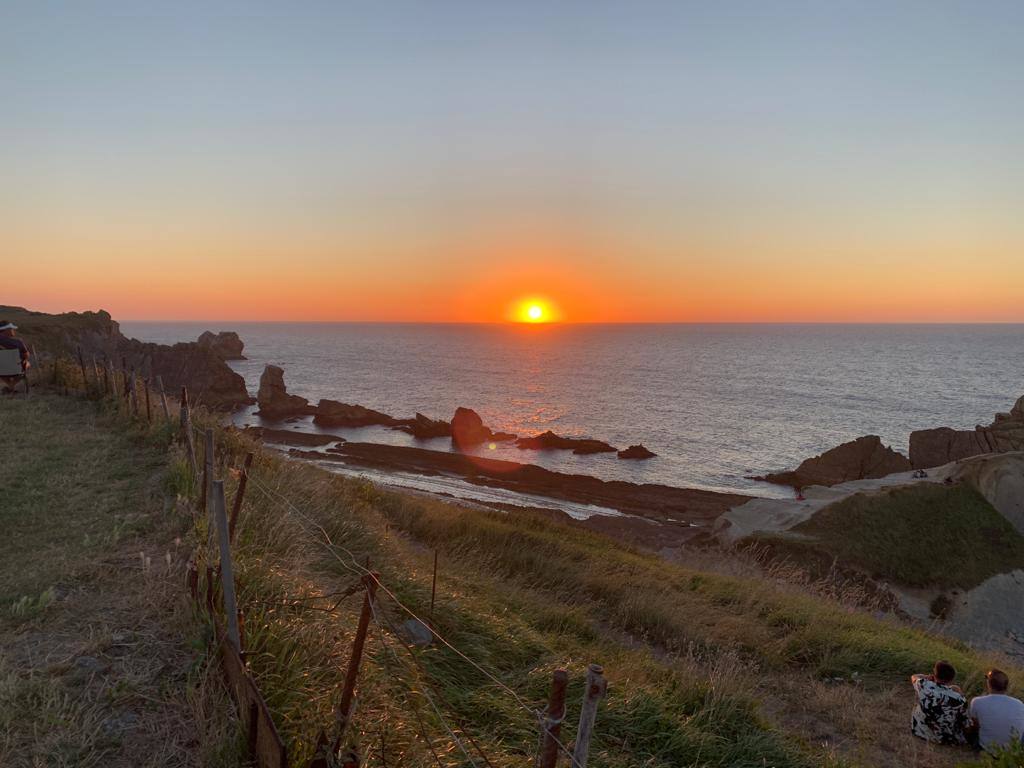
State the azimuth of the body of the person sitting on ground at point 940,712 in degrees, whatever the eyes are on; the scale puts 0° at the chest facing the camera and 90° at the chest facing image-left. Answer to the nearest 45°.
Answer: approximately 180°

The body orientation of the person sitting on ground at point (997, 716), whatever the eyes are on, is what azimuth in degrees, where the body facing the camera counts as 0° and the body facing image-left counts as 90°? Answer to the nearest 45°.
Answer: approximately 180°

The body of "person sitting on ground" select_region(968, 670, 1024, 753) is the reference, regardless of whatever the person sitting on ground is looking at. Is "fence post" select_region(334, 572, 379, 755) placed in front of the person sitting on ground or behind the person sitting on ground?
behind

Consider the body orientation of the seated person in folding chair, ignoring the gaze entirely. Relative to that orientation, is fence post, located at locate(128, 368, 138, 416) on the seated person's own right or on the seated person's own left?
on the seated person's own right

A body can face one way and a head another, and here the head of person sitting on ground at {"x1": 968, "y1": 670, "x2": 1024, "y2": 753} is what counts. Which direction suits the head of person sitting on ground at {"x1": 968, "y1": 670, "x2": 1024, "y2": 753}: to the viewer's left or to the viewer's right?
to the viewer's left

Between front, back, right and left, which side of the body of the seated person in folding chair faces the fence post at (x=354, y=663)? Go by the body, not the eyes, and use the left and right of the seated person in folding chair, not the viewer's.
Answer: back

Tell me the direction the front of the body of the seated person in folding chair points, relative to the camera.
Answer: away from the camera
